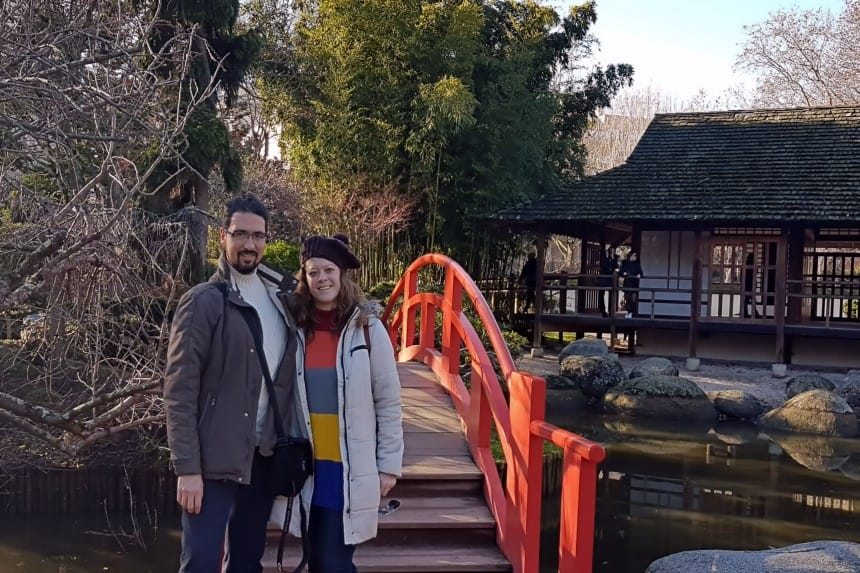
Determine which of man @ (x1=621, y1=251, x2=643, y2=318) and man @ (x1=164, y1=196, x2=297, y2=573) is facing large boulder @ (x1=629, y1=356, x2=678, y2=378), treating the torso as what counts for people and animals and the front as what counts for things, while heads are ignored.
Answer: man @ (x1=621, y1=251, x2=643, y2=318)

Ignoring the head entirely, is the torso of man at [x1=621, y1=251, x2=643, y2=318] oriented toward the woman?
yes

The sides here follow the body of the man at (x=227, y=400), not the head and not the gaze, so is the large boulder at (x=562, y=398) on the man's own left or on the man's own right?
on the man's own left

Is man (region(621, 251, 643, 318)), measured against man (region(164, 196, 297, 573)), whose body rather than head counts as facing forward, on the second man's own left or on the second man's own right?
on the second man's own left

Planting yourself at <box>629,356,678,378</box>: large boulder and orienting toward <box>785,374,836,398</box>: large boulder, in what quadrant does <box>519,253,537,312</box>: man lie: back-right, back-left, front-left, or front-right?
back-left

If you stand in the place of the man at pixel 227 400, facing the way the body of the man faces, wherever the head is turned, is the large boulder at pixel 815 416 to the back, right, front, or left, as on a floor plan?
left
